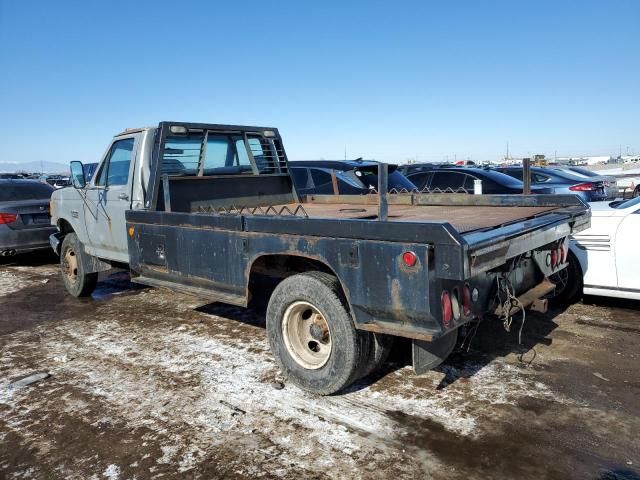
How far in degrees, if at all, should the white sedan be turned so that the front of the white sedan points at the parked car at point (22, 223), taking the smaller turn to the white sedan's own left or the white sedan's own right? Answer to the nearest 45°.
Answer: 0° — it already faces it

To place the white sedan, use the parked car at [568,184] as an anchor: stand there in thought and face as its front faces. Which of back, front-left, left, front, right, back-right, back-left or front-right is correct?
back-left

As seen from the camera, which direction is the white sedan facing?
to the viewer's left

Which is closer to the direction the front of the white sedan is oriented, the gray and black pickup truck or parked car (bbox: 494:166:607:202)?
the gray and black pickup truck

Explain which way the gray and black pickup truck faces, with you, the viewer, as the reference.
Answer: facing away from the viewer and to the left of the viewer

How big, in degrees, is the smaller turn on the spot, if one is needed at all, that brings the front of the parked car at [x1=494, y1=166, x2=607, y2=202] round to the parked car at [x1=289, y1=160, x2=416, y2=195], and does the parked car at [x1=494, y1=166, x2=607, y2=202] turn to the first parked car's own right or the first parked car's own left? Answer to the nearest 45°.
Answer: approximately 90° to the first parked car's own left

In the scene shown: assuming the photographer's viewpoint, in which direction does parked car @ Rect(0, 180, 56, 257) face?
facing away from the viewer and to the left of the viewer

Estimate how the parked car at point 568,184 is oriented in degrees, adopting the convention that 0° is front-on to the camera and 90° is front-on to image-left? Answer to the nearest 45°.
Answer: approximately 135°
